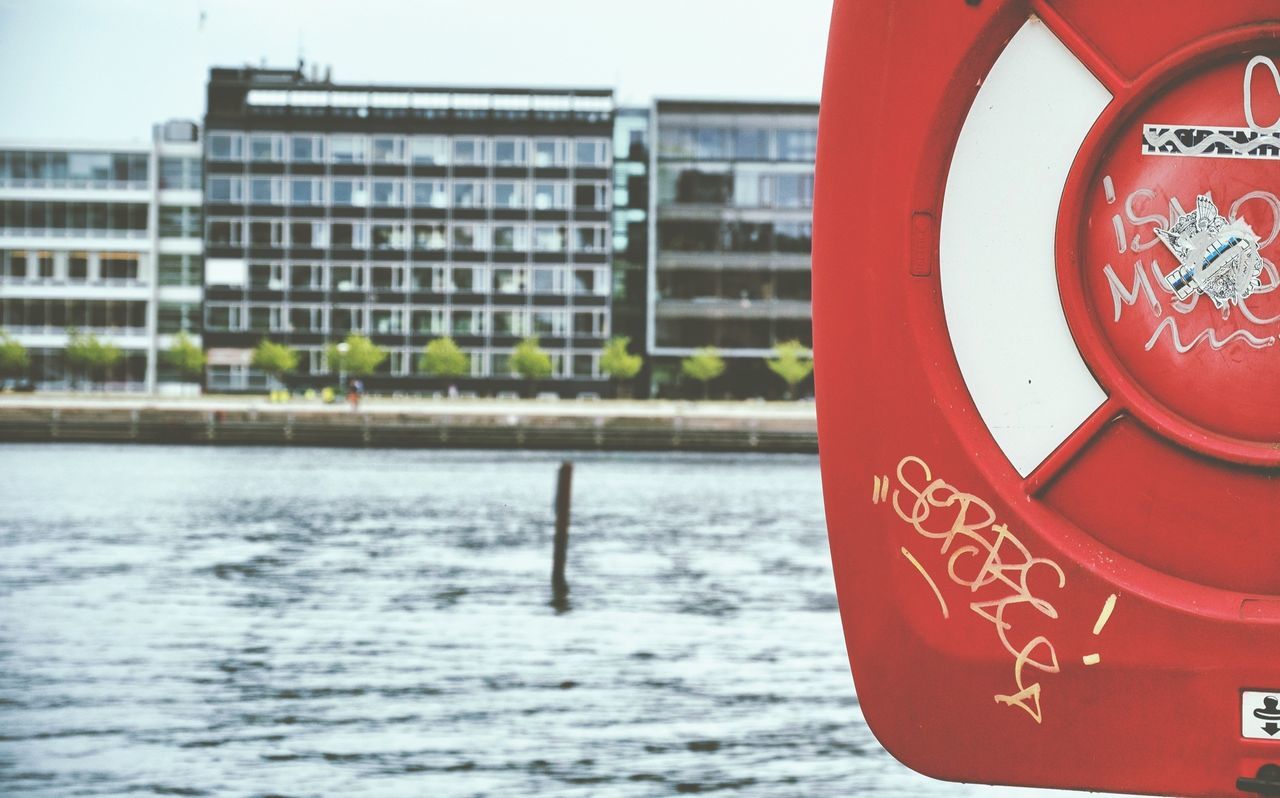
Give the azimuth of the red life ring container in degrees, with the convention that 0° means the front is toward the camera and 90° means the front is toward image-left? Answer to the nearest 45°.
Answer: approximately 0°

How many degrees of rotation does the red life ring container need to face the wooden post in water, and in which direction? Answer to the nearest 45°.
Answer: approximately 180°
